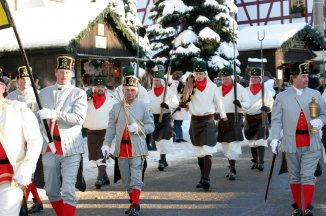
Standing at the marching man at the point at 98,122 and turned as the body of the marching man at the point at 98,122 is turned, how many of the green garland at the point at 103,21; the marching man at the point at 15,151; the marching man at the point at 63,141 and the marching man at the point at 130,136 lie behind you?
1

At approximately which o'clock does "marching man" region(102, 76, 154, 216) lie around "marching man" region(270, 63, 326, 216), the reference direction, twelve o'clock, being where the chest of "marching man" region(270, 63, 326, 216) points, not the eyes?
"marching man" region(102, 76, 154, 216) is roughly at 3 o'clock from "marching man" region(270, 63, 326, 216).

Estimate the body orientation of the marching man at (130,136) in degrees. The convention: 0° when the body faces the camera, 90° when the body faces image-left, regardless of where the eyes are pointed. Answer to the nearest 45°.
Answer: approximately 0°

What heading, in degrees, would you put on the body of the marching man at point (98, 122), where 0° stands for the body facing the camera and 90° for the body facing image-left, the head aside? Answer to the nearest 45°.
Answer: approximately 0°

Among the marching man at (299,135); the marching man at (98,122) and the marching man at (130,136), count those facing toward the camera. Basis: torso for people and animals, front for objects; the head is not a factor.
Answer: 3

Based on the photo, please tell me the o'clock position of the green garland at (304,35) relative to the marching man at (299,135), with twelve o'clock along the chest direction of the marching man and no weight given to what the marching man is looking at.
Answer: The green garland is roughly at 6 o'clock from the marching man.

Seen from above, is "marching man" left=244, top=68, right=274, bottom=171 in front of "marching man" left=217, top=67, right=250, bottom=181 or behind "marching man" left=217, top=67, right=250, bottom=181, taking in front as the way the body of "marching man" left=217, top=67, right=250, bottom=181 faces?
behind

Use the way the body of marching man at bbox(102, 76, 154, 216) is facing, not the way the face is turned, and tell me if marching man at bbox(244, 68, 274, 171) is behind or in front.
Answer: behind

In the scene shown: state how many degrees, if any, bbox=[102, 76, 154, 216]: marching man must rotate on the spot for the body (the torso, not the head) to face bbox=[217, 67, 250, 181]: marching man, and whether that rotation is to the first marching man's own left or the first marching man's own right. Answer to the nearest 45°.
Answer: approximately 135° to the first marching man's own left

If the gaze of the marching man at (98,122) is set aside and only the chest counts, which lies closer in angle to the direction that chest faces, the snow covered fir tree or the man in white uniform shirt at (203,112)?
the man in white uniform shirt

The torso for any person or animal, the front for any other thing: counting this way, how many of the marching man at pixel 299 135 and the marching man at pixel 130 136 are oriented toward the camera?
2
